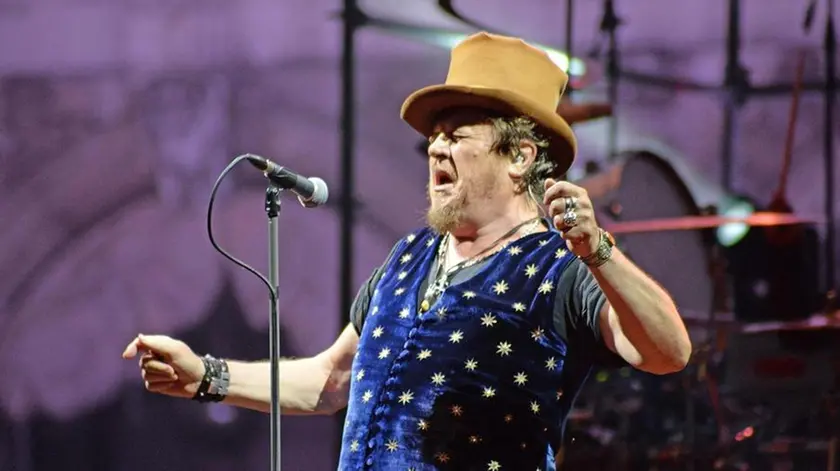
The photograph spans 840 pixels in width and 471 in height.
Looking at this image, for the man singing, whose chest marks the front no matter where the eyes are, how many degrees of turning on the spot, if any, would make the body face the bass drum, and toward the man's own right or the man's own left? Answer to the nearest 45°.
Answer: approximately 180°

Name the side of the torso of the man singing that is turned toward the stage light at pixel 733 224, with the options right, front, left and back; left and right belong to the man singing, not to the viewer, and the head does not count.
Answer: back

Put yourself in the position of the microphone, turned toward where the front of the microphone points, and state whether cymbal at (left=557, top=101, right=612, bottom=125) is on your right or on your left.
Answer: on your left

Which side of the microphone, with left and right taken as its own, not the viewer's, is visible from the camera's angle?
right

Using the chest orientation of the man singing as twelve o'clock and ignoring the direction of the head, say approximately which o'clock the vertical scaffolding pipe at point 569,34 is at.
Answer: The vertical scaffolding pipe is roughly at 5 o'clock from the man singing.
